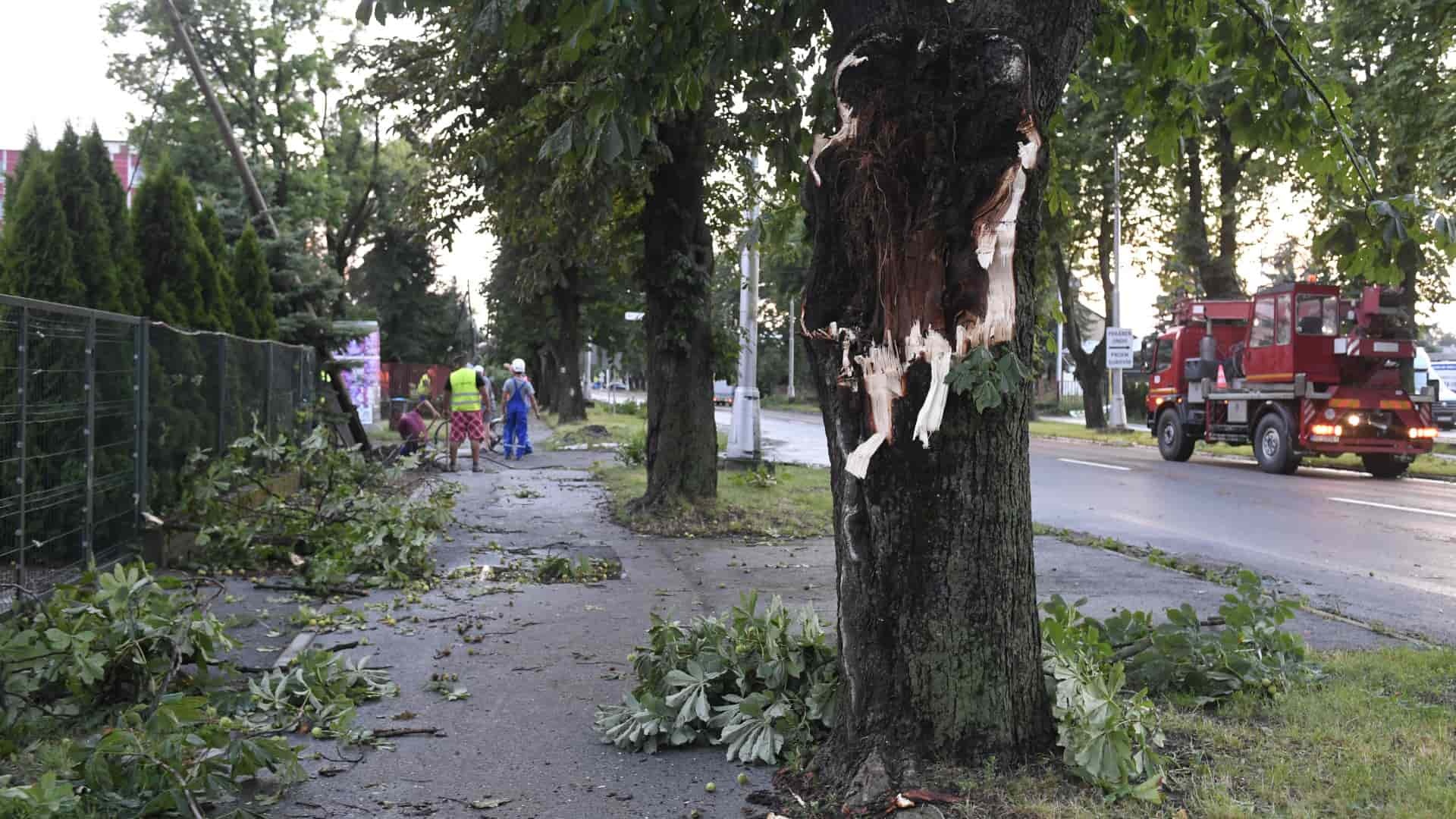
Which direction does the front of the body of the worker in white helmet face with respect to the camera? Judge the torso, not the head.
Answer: away from the camera

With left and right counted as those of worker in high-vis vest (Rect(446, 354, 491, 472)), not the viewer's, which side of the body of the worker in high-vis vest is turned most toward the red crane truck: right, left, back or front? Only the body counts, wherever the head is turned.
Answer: right

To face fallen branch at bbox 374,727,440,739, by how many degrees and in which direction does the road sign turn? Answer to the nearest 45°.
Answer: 0° — it already faces it

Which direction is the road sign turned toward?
toward the camera

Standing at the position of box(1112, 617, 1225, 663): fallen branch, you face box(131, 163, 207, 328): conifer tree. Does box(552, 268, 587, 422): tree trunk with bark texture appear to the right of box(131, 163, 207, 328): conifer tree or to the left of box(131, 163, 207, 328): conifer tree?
right

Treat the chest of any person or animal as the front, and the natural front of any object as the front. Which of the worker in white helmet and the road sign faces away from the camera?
the worker in white helmet

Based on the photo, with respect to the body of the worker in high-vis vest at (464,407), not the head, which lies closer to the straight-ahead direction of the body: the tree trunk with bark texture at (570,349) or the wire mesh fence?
the tree trunk with bark texture
